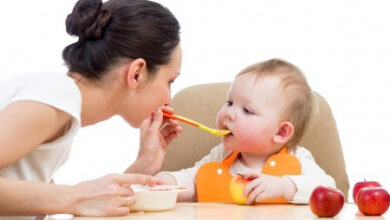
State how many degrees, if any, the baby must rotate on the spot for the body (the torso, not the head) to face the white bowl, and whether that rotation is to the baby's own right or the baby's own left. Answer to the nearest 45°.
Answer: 0° — they already face it

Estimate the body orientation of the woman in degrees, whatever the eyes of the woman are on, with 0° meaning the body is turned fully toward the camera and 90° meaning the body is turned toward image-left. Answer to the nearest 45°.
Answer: approximately 270°

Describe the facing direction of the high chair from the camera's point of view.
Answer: facing the viewer

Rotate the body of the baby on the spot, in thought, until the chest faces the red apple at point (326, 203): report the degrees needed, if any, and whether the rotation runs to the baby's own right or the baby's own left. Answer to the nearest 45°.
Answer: approximately 45° to the baby's own left

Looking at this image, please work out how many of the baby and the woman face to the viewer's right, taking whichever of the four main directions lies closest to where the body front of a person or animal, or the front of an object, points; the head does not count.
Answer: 1

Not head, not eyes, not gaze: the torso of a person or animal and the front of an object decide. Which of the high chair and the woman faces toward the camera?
the high chair

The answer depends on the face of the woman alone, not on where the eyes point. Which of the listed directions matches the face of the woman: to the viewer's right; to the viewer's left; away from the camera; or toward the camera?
to the viewer's right

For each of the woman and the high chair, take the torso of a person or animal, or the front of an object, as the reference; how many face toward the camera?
1

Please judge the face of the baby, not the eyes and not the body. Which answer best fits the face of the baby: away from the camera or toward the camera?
toward the camera

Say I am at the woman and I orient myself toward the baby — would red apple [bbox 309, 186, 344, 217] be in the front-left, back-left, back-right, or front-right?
front-right

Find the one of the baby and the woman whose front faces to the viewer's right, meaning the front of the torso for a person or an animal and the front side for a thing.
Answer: the woman

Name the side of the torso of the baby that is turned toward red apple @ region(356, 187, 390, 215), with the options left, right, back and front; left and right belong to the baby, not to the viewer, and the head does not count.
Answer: left
